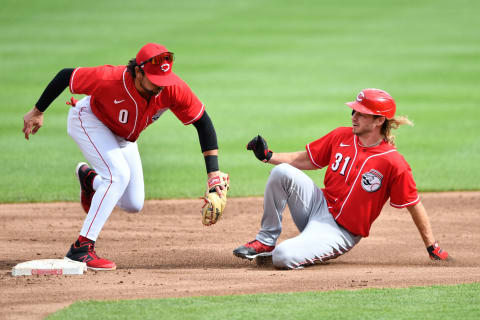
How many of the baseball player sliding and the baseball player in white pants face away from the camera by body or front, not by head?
0

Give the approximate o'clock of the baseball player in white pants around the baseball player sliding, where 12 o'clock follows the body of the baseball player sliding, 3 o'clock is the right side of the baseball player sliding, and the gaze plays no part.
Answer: The baseball player in white pants is roughly at 1 o'clock from the baseball player sliding.

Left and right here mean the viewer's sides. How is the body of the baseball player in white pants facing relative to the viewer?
facing the viewer and to the right of the viewer

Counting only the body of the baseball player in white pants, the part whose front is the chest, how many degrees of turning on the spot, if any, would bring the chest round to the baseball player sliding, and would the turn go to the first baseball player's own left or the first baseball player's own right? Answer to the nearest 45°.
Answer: approximately 45° to the first baseball player's own left

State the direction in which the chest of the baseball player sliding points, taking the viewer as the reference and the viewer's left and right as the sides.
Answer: facing the viewer and to the left of the viewer

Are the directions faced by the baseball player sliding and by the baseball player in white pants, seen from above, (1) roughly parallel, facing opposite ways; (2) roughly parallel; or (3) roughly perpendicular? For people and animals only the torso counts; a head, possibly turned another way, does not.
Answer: roughly perpendicular
